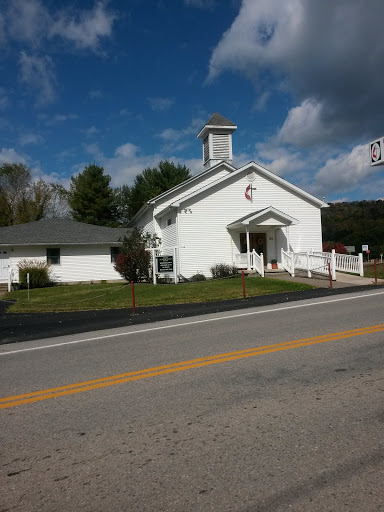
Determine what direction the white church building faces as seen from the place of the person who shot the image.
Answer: facing the viewer and to the right of the viewer

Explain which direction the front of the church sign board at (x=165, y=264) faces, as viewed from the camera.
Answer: facing the viewer

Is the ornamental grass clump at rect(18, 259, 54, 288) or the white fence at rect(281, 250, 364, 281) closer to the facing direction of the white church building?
the white fence

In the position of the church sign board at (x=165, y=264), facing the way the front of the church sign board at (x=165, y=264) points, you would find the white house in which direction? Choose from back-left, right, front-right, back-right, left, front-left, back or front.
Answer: back-right

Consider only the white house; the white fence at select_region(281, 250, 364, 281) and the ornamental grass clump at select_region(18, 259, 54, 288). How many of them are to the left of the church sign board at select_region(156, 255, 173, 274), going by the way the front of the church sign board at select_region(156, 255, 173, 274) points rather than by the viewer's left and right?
1

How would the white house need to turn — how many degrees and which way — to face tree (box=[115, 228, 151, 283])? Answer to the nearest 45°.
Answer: approximately 45° to its left

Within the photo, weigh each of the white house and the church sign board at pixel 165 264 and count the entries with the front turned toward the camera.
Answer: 2

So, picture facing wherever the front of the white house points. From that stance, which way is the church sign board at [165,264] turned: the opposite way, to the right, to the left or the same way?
the same way

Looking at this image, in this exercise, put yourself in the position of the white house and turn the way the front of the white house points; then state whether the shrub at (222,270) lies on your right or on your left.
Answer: on your left
